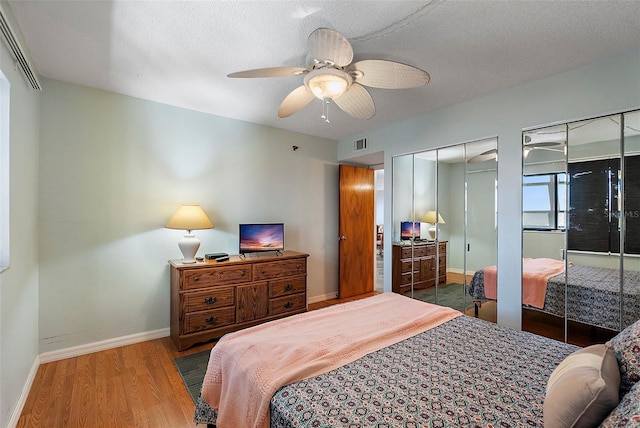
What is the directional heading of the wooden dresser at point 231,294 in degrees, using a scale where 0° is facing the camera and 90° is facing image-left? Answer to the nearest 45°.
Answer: approximately 315°

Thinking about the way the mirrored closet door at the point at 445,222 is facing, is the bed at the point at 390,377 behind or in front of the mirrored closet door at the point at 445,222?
in front

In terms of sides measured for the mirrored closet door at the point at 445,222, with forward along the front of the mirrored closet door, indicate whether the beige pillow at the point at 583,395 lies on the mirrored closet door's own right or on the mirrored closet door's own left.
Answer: on the mirrored closet door's own left

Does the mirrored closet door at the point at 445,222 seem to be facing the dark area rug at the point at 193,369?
yes

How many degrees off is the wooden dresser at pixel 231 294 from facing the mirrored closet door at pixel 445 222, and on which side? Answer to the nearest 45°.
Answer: approximately 45° to its left

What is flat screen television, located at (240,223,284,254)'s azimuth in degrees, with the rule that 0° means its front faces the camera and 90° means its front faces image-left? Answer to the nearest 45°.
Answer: approximately 0°

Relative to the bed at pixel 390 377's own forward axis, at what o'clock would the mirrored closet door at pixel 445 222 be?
The mirrored closet door is roughly at 2 o'clock from the bed.

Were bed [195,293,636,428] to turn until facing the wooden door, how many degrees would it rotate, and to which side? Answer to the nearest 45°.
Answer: approximately 45° to its right

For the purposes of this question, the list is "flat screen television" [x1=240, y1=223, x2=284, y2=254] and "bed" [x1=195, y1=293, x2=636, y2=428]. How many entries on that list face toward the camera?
1

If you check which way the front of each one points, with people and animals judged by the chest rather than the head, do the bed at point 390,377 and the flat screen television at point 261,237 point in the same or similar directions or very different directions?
very different directions

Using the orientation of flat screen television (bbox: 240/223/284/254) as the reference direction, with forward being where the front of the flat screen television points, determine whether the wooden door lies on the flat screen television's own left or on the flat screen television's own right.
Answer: on the flat screen television's own left

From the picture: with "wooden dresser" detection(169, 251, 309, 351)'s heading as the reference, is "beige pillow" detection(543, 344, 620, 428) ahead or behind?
ahead
